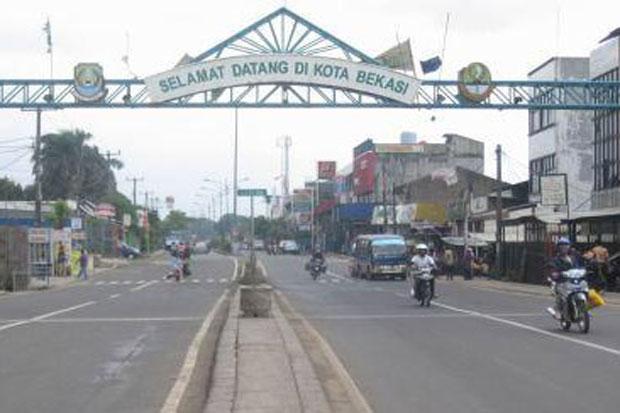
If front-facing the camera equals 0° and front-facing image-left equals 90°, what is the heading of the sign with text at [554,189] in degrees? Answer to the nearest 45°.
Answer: approximately 0°

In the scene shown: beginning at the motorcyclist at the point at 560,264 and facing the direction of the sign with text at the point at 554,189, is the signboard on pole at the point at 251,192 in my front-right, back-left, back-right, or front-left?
front-left

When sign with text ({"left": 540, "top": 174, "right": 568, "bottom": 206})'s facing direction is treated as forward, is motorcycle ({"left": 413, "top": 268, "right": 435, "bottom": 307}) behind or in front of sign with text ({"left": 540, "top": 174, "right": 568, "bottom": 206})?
in front

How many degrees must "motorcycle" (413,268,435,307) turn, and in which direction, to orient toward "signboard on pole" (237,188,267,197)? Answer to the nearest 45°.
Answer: approximately 135° to its right

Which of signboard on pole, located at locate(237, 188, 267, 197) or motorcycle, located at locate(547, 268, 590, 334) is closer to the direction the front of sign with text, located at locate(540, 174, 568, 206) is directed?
the motorcycle

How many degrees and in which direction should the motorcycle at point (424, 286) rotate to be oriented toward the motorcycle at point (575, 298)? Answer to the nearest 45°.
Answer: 0° — it already faces it

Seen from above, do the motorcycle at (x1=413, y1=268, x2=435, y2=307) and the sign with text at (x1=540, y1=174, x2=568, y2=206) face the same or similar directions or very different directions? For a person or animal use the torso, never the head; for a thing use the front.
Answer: same or similar directions

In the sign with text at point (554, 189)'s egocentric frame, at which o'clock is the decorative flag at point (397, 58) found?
The decorative flag is roughly at 1 o'clock from the sign with text.

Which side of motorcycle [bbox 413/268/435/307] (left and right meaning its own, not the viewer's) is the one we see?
front
